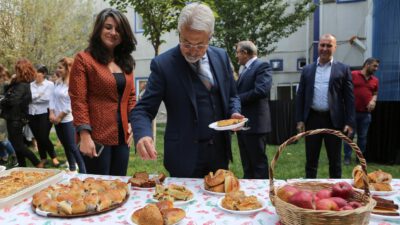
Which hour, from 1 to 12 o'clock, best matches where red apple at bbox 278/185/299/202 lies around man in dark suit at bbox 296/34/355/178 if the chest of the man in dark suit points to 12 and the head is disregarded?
The red apple is roughly at 12 o'clock from the man in dark suit.

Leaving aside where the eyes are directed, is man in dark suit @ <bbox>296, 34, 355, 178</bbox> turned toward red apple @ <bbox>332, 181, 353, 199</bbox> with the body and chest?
yes

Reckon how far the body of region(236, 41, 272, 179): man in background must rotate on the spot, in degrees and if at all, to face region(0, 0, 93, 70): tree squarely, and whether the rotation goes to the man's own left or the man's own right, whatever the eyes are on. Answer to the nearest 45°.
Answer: approximately 45° to the man's own right

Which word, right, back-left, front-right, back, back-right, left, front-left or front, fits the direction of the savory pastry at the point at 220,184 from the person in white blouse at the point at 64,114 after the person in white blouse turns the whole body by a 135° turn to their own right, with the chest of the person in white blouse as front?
back

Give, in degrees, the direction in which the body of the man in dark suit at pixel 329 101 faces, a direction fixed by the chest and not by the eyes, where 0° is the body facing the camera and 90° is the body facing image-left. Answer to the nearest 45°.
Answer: approximately 0°

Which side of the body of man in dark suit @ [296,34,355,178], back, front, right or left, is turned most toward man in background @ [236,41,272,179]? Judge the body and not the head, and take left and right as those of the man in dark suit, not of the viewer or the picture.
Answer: right

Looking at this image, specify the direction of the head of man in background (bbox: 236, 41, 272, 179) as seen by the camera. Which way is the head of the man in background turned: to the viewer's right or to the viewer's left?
to the viewer's left

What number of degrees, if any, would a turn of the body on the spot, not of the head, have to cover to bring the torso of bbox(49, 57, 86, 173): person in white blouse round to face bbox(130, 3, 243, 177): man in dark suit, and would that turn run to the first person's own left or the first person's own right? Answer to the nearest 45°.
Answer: approximately 45° to the first person's own left

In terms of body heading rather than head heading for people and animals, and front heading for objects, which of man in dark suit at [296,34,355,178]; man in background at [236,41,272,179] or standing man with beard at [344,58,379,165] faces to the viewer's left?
the man in background

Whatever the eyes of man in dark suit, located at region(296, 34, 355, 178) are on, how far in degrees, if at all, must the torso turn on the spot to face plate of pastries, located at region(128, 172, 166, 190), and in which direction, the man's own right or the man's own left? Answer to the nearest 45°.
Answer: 0° — they already face it
